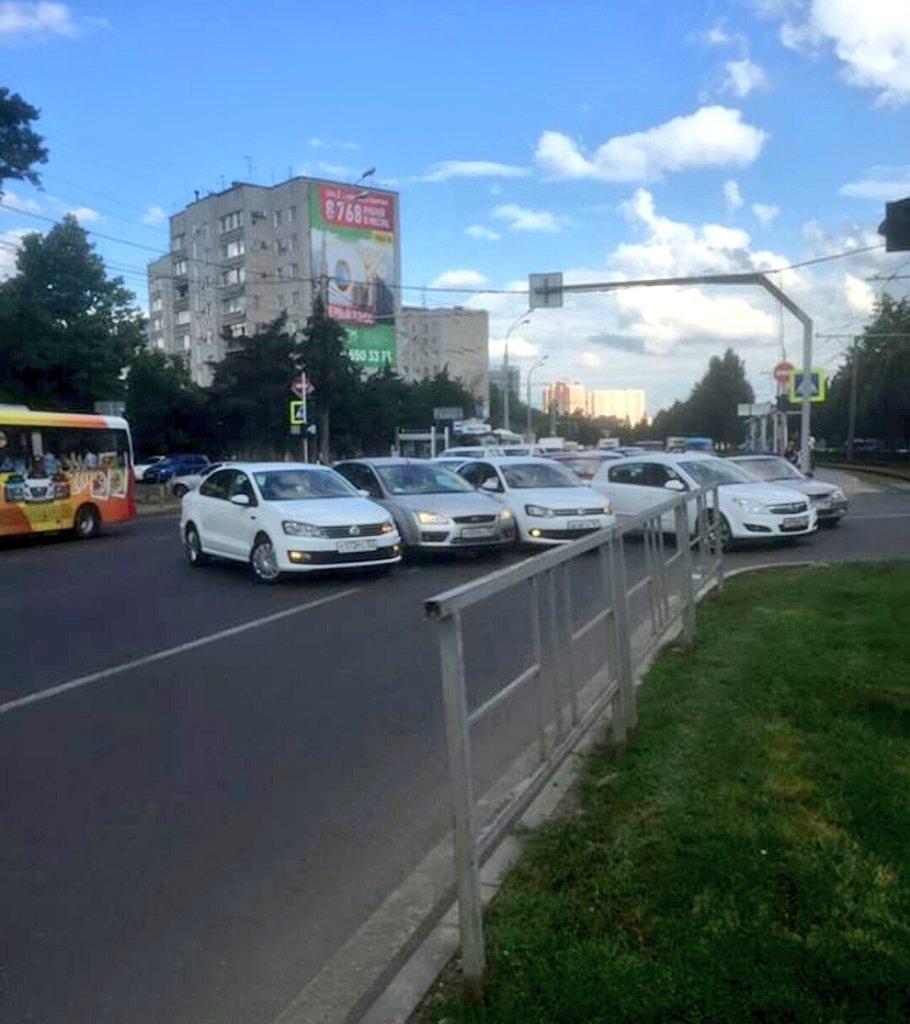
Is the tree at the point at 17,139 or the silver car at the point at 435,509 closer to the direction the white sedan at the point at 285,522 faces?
the silver car

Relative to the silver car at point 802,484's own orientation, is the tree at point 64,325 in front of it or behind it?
behind

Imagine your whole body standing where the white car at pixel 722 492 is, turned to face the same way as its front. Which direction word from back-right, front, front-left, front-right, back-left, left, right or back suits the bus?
back-right

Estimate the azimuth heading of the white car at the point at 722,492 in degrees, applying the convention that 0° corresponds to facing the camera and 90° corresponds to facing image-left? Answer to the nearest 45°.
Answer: approximately 315°

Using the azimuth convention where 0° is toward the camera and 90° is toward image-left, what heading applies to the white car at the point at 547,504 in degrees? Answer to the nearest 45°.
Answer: approximately 315°

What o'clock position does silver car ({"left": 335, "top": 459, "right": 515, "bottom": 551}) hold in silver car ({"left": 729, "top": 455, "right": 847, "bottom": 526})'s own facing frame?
silver car ({"left": 335, "top": 459, "right": 515, "bottom": 551}) is roughly at 3 o'clock from silver car ({"left": 729, "top": 455, "right": 847, "bottom": 526}).

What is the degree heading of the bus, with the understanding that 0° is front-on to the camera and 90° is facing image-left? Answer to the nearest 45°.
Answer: approximately 90°
